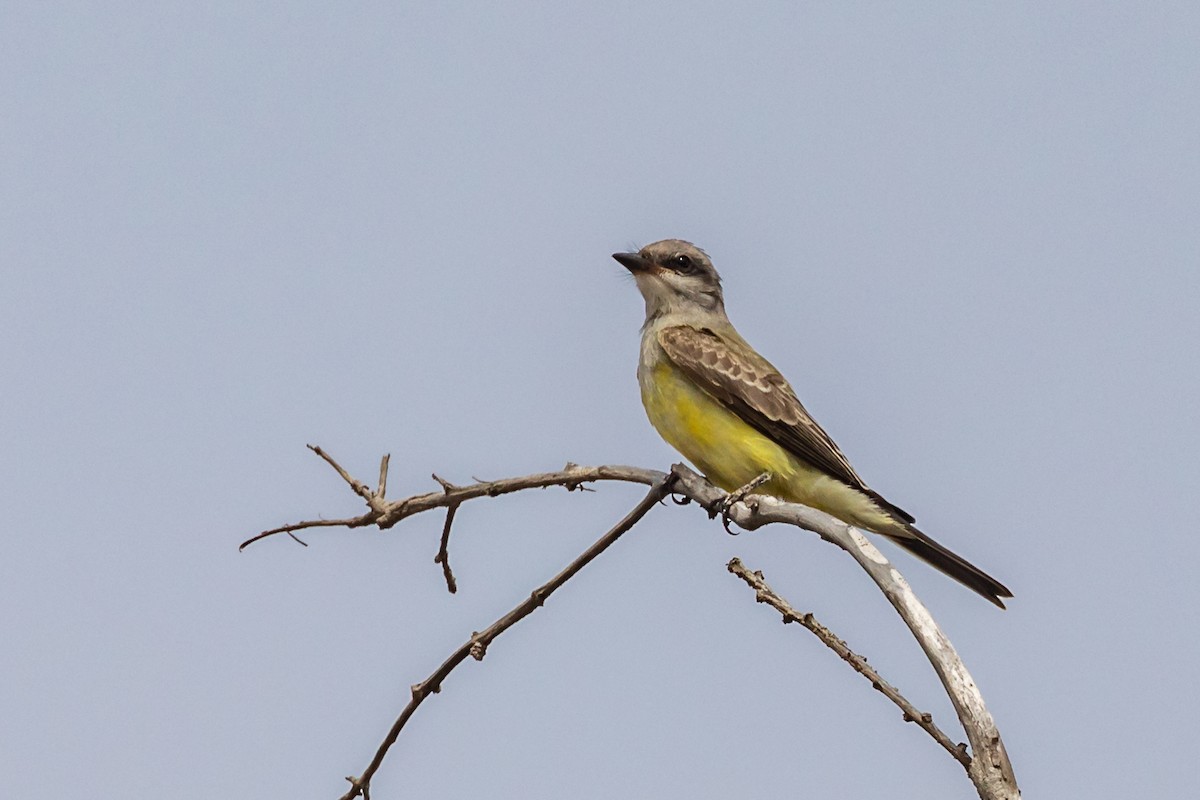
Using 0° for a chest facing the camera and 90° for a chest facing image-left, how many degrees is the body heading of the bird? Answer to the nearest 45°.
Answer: approximately 90°

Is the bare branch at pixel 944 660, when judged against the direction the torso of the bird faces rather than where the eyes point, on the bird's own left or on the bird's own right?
on the bird's own left

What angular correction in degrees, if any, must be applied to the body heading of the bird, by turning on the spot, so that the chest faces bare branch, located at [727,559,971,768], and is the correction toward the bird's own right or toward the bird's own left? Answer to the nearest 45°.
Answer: approximately 90° to the bird's own left
